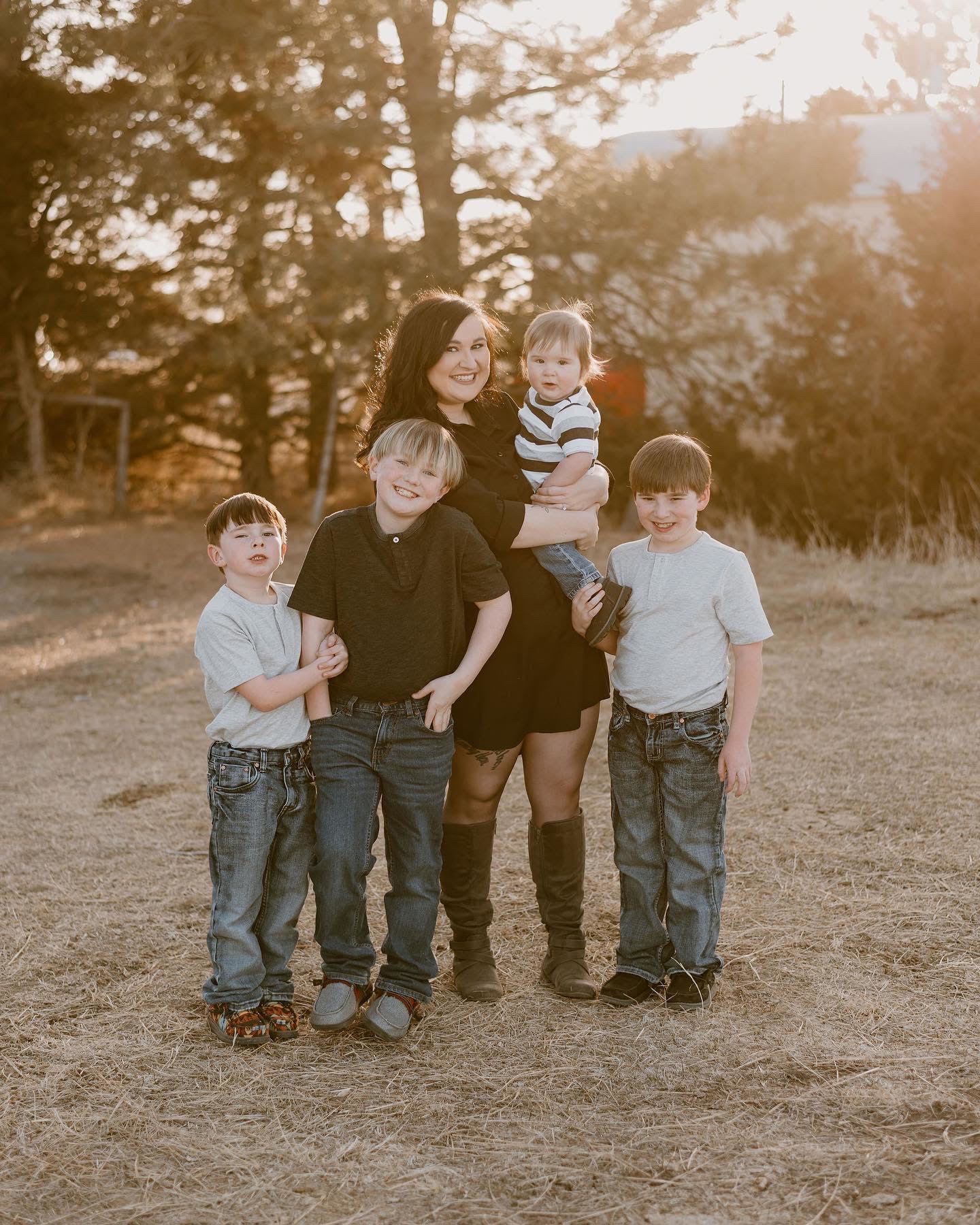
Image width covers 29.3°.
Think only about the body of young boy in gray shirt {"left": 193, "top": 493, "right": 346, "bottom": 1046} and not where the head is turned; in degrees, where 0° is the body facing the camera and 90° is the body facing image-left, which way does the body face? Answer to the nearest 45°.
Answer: approximately 315°

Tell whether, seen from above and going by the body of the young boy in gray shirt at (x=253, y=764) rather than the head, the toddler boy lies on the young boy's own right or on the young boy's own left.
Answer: on the young boy's own left

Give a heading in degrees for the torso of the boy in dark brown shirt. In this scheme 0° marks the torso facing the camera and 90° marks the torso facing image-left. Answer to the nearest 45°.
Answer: approximately 0°
